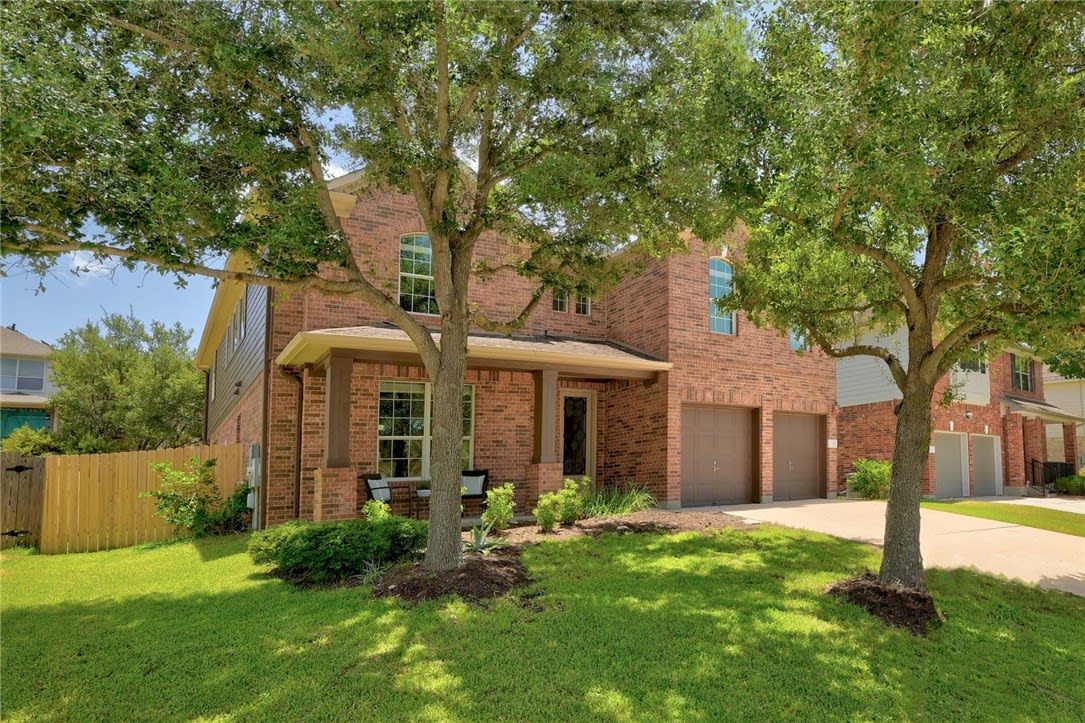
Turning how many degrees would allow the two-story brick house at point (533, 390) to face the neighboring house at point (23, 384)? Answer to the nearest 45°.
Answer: approximately 180°

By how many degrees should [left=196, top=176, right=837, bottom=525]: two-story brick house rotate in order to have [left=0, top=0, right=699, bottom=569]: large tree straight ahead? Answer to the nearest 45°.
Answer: approximately 45° to its right

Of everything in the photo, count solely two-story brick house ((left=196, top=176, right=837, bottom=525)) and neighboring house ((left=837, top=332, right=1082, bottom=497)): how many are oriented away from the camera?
0

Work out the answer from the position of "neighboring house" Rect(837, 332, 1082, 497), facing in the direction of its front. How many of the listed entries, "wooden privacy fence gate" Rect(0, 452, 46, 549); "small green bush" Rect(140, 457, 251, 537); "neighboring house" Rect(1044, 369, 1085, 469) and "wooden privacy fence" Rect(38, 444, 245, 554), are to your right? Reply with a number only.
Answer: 3

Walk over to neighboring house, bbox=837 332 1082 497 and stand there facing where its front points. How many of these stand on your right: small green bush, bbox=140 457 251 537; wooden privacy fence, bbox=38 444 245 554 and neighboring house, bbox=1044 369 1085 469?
2

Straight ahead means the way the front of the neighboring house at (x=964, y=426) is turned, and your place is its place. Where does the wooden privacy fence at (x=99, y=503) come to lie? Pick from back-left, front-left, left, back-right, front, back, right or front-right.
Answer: right

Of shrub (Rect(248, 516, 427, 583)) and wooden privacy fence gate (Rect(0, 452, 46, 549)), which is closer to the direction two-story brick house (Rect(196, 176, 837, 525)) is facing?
the shrub

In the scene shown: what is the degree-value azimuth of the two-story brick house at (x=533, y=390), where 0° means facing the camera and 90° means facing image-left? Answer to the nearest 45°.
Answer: approximately 315°

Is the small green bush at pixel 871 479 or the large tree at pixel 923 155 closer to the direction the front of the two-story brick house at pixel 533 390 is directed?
the large tree

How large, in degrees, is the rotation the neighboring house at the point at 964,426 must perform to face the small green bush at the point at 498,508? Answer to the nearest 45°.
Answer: approximately 45° to its right

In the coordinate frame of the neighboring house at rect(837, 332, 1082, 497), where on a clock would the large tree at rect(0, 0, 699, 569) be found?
The large tree is roughly at 2 o'clock from the neighboring house.
